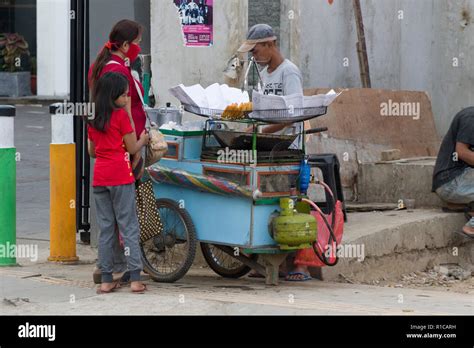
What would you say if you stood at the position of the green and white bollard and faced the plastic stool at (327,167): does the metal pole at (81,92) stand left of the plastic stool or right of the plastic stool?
left

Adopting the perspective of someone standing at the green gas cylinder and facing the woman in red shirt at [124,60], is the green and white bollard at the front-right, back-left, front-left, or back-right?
front-right

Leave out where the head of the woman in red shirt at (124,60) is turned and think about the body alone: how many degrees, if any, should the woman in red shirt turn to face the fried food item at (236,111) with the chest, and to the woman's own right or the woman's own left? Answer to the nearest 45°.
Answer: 0° — they already face it

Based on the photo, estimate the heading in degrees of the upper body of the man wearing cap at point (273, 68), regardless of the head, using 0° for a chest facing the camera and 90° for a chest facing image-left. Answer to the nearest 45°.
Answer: approximately 45°

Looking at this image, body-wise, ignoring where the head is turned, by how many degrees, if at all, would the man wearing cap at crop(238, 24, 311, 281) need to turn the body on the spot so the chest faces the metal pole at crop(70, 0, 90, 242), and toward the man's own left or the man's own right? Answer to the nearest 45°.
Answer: approximately 90° to the man's own right

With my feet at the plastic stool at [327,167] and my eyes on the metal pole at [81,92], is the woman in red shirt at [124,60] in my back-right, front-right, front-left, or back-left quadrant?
front-left

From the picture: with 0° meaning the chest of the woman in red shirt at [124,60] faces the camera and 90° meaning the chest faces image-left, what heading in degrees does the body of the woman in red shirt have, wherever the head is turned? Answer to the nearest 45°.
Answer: approximately 270°

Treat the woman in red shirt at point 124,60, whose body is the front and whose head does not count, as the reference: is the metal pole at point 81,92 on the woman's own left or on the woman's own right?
on the woman's own left

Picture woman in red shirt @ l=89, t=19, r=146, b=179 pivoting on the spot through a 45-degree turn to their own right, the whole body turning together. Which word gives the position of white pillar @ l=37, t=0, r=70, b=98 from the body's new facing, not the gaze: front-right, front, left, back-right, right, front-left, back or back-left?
back-left

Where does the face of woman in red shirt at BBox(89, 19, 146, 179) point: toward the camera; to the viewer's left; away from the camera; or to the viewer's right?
to the viewer's right

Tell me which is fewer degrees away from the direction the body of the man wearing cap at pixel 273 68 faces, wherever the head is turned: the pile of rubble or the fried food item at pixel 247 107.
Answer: the fried food item
